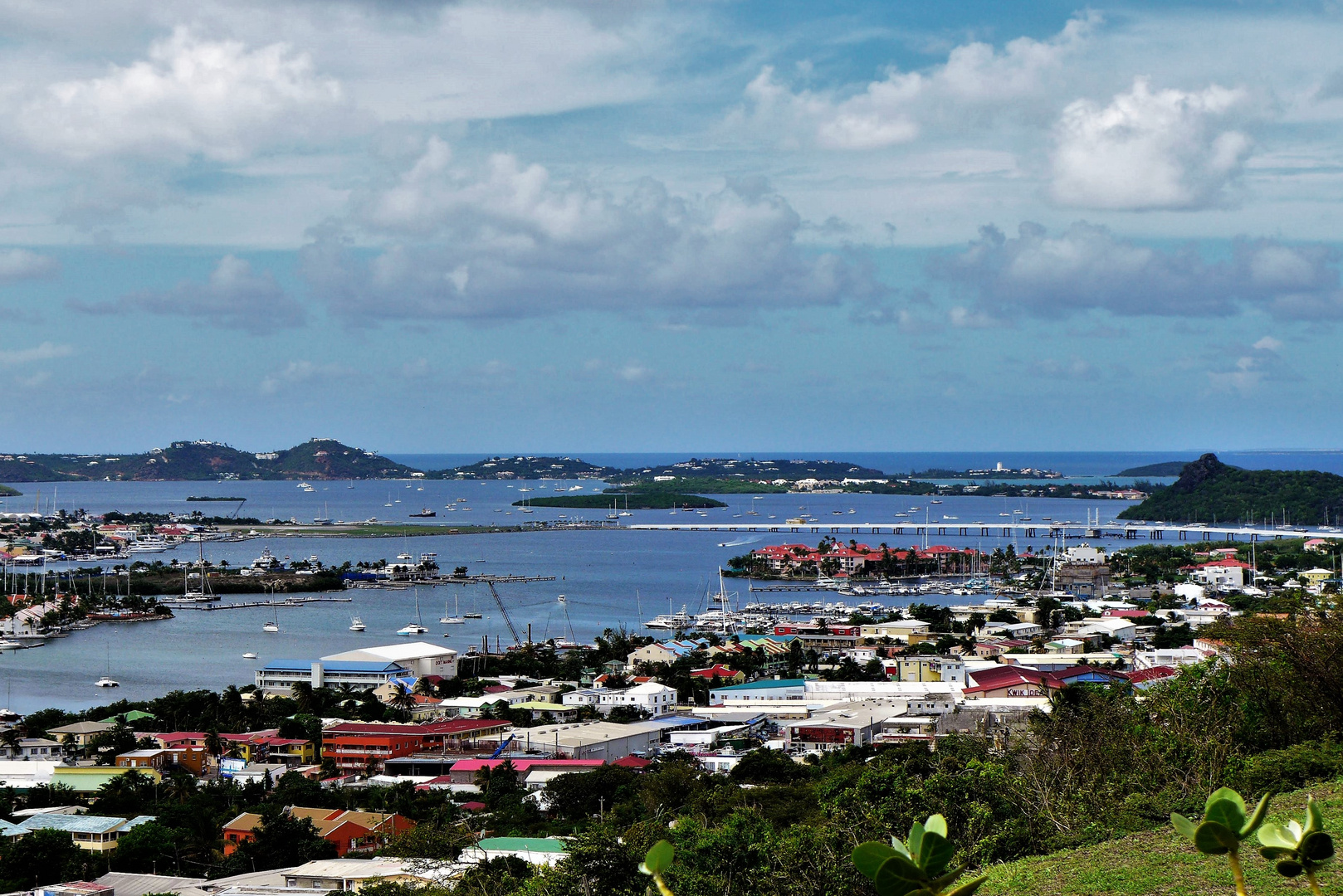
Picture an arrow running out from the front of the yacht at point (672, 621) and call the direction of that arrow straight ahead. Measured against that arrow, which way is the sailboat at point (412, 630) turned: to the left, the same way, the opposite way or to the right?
the same way

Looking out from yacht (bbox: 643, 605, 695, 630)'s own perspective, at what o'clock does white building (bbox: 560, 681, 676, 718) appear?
The white building is roughly at 9 o'clock from the yacht.

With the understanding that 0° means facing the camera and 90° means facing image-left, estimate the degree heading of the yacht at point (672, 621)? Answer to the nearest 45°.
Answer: approximately 90°

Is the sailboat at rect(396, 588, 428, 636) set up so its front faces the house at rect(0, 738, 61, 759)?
no

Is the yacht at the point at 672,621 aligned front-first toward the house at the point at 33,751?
no

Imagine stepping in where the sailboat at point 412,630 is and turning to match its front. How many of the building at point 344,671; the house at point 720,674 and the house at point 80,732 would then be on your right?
0

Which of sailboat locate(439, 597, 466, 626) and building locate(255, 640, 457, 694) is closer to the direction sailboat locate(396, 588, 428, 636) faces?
the building

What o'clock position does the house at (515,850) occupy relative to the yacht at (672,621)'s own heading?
The house is roughly at 9 o'clock from the yacht.

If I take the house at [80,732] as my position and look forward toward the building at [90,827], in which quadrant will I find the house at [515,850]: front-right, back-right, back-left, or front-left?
front-left

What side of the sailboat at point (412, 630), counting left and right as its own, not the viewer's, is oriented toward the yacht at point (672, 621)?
back

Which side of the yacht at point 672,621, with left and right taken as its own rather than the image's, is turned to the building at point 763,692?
left

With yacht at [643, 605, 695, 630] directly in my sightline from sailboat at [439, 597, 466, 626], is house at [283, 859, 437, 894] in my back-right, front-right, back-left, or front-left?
front-right

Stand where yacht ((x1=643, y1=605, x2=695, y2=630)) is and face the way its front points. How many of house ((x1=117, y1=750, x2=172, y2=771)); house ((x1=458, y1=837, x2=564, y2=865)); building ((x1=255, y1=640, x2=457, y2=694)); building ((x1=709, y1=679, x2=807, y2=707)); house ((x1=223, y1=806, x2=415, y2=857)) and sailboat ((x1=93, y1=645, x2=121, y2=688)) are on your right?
0

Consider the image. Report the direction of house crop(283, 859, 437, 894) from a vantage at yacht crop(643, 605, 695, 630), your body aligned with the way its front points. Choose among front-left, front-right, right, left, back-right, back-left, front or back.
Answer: left

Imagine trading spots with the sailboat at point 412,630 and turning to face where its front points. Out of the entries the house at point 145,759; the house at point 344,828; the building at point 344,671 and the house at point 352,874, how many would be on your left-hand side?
4

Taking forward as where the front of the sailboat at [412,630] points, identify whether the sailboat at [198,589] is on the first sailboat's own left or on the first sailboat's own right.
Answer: on the first sailboat's own right
